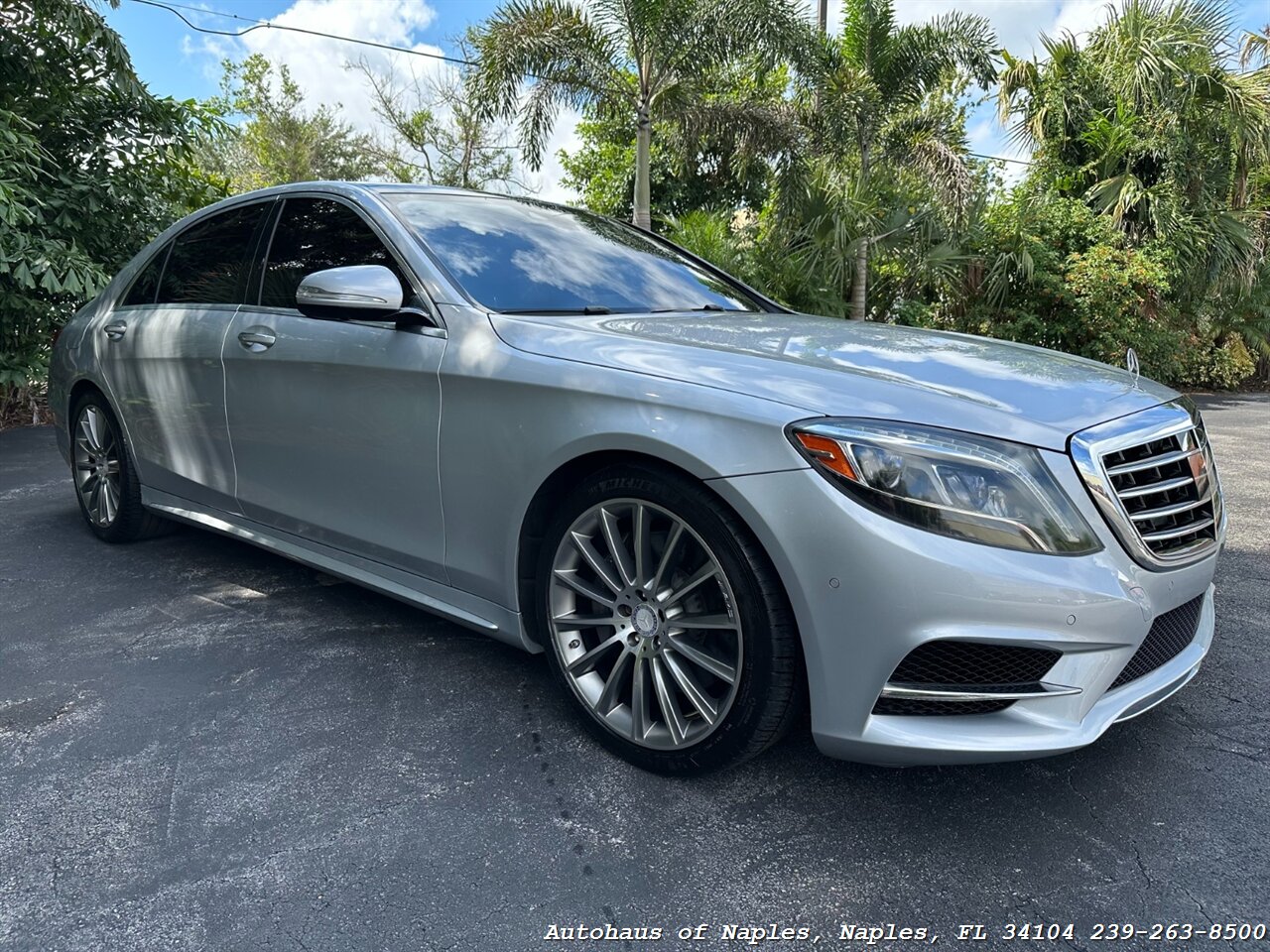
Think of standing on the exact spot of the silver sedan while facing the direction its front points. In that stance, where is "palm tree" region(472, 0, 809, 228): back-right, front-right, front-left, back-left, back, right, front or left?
back-left

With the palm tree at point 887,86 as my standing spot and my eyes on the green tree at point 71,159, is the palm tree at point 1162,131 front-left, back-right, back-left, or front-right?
back-left

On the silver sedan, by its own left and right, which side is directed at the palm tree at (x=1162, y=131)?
left

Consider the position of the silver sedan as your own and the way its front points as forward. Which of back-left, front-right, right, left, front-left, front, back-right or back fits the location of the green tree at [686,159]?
back-left

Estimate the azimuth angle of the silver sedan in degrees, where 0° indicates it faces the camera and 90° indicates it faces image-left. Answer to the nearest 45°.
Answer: approximately 315°

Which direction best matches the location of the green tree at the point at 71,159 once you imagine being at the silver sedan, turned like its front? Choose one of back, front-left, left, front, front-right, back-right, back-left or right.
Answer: back

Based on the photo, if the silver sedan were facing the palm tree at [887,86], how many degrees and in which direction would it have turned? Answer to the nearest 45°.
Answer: approximately 135° to its left
